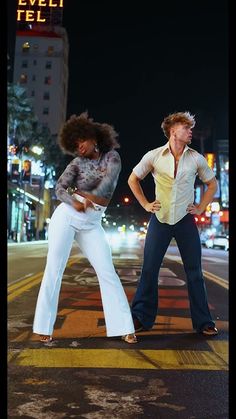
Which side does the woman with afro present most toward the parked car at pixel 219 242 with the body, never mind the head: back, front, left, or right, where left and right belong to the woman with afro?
back

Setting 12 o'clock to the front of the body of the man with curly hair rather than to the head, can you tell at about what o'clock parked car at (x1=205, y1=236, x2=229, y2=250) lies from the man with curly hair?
The parked car is roughly at 6 o'clock from the man with curly hair.

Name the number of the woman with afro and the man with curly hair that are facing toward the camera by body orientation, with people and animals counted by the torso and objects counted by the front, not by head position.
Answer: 2

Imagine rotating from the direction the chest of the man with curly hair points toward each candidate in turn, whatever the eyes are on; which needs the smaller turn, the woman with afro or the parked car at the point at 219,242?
the woman with afro

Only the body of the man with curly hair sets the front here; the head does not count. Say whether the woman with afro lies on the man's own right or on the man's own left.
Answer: on the man's own right

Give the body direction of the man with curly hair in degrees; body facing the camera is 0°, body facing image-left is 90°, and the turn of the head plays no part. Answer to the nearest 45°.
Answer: approximately 0°

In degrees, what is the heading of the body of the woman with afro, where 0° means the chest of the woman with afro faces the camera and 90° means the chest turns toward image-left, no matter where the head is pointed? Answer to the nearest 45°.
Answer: approximately 0°

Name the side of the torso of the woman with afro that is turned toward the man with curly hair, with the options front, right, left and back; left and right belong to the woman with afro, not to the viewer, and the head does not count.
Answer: left
